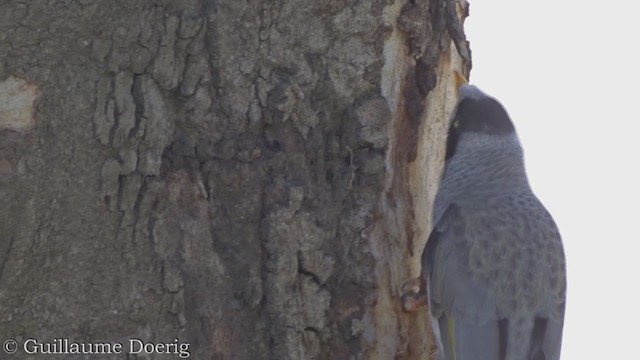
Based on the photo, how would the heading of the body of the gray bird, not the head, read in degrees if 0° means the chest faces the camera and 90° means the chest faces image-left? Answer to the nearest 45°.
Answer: approximately 135°
